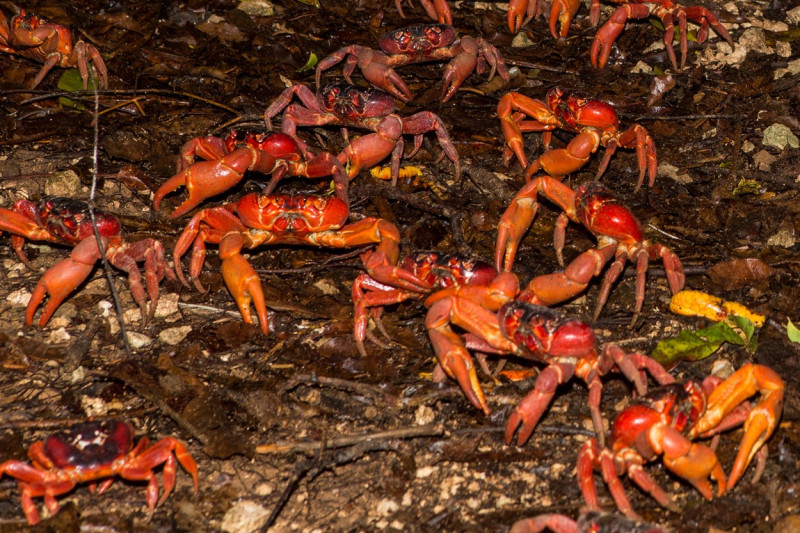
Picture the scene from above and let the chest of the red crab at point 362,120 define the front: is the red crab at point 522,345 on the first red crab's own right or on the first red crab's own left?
on the first red crab's own left

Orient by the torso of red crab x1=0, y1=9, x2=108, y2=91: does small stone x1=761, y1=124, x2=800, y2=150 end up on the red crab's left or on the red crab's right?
on the red crab's left

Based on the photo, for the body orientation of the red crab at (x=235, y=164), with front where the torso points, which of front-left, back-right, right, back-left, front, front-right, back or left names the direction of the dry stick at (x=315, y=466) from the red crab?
front-left

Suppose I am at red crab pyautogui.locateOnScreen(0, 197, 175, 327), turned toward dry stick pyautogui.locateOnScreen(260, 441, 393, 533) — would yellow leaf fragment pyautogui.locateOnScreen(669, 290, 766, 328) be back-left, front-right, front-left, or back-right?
front-left

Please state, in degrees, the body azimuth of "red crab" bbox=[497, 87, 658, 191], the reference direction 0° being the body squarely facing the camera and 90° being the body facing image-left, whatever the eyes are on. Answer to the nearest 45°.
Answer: approximately 45°

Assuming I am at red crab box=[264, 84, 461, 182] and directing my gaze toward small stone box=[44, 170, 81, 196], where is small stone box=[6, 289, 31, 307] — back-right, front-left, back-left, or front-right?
front-left

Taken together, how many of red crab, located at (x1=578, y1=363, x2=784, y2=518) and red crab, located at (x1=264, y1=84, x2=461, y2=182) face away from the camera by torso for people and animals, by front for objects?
0

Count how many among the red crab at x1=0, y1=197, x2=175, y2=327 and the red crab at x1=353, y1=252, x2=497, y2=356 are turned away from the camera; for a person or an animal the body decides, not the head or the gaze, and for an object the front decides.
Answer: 0

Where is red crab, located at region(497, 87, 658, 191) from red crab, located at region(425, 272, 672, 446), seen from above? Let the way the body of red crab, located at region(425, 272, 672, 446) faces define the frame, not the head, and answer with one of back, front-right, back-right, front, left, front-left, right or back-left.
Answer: back-right

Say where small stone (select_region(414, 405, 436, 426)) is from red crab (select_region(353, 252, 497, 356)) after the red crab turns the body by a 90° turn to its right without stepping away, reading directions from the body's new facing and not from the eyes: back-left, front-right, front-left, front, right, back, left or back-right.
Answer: left

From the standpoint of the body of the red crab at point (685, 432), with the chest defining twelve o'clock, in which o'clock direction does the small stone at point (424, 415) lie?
The small stone is roughly at 5 o'clock from the red crab.
